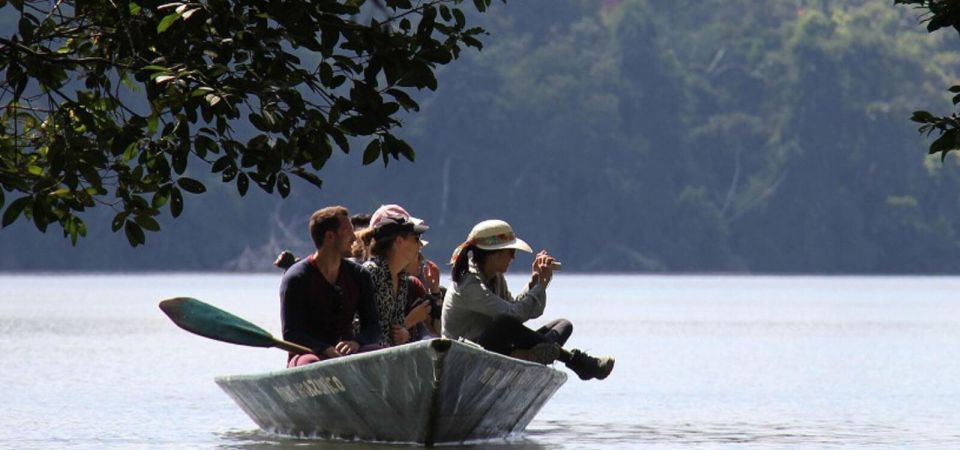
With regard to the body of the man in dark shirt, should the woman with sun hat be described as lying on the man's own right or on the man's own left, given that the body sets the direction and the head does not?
on the man's own left

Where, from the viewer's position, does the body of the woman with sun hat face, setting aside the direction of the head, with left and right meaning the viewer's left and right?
facing to the right of the viewer

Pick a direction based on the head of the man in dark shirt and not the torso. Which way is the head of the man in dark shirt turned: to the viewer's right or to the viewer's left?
to the viewer's right

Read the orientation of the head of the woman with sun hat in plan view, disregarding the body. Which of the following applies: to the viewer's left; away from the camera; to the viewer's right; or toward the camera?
to the viewer's right
